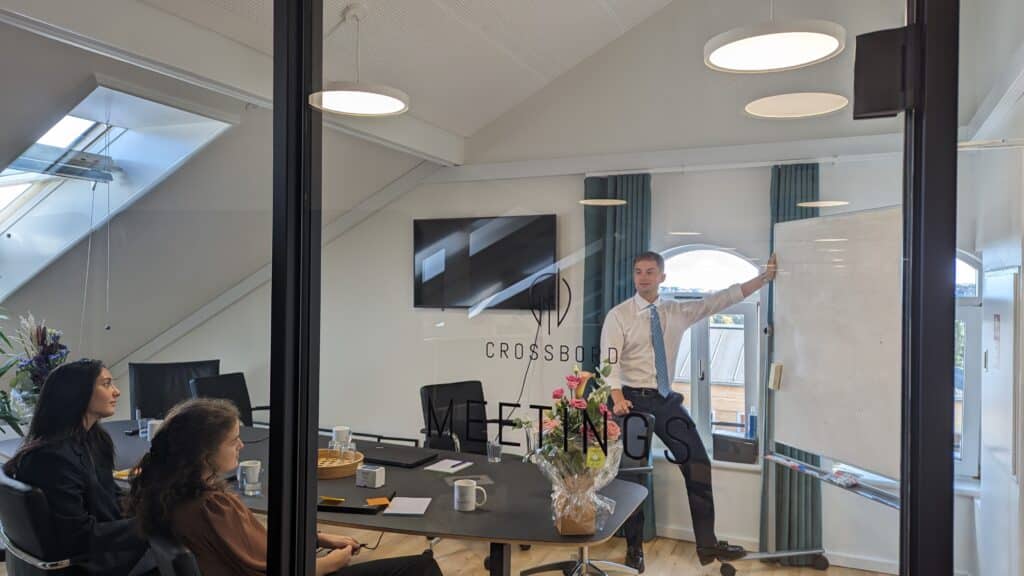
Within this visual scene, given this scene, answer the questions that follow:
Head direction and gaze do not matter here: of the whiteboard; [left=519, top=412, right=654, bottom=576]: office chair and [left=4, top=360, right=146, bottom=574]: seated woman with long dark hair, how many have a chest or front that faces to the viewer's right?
1

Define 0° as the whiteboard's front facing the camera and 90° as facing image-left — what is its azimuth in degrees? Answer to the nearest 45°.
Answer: approximately 45°

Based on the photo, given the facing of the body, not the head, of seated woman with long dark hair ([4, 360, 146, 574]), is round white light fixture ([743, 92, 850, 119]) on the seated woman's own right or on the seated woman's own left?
on the seated woman's own right

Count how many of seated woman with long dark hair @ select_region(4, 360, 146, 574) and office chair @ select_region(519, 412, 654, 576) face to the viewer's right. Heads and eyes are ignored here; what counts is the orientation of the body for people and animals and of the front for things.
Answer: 1

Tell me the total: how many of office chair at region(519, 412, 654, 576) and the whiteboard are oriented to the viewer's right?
0

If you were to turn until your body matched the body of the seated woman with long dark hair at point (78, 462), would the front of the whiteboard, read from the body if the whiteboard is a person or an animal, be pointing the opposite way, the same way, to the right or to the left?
the opposite way

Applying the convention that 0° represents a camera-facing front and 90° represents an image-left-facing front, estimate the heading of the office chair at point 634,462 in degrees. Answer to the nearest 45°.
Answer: approximately 90°

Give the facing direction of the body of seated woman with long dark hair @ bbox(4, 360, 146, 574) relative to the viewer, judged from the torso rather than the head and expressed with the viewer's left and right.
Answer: facing to the right of the viewer

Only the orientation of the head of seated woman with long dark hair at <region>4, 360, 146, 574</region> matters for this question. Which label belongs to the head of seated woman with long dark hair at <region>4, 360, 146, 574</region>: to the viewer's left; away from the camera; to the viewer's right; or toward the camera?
to the viewer's right

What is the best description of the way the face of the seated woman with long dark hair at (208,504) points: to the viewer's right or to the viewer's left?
to the viewer's right
